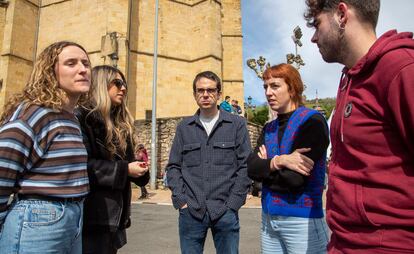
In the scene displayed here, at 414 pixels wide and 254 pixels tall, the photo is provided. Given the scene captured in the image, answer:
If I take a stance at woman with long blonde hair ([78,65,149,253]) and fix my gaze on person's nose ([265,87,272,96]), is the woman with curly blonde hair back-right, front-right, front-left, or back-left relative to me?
back-right

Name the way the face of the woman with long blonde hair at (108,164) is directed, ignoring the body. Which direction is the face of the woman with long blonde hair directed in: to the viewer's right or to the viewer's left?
to the viewer's right

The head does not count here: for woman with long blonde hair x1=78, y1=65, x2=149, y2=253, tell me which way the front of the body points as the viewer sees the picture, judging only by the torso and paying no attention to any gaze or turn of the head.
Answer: to the viewer's right

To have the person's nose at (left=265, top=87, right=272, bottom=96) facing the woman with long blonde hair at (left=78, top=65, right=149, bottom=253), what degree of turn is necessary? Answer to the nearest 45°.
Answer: approximately 45° to its right

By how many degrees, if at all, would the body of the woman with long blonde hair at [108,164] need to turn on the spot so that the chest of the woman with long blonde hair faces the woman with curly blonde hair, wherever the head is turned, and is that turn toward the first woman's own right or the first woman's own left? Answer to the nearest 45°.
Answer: approximately 135° to the first woman's own right

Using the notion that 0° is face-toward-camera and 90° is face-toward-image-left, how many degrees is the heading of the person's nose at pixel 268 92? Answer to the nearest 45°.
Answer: approximately 45°

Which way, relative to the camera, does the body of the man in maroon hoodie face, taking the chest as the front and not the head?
to the viewer's left

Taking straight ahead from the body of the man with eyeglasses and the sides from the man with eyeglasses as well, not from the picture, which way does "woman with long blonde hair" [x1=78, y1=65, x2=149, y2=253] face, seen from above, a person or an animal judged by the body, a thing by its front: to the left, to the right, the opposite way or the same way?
to the left
